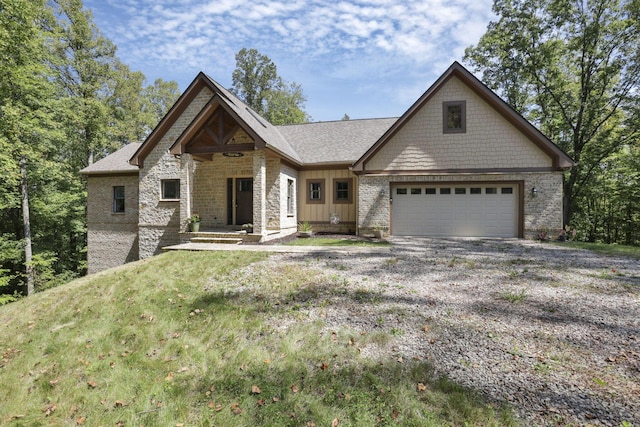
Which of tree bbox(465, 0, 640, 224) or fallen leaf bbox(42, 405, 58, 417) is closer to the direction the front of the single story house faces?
the fallen leaf

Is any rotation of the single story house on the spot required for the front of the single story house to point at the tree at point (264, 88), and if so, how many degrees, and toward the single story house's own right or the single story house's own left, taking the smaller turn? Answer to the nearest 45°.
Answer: approximately 180°

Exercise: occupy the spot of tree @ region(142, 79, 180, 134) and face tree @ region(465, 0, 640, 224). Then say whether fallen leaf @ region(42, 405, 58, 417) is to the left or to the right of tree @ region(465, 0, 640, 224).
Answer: right

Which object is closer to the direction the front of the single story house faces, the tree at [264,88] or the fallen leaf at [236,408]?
the fallen leaf

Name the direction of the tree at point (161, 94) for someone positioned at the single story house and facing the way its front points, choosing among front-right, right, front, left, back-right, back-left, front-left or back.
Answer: back-right

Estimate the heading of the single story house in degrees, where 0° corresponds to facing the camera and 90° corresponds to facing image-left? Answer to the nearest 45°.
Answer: approximately 0°

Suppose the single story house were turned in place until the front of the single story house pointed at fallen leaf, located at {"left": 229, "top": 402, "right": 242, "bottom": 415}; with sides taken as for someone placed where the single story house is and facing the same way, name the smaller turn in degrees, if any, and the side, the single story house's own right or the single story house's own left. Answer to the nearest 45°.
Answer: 0° — it already faces it
